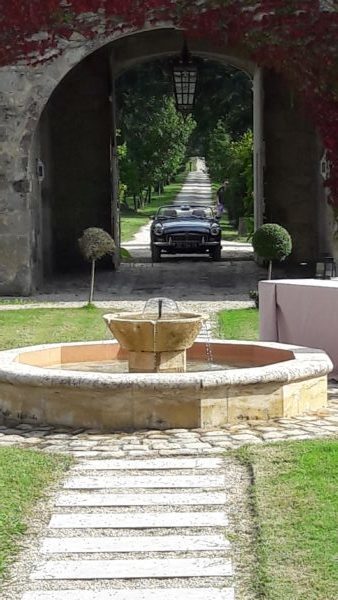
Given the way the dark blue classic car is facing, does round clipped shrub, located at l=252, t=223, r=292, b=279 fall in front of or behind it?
in front

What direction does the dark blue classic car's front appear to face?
toward the camera

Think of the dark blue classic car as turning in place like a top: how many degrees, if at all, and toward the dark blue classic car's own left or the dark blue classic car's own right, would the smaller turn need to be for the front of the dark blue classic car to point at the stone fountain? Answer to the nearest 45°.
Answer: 0° — it already faces it

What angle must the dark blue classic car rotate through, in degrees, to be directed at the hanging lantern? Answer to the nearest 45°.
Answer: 0° — it already faces it

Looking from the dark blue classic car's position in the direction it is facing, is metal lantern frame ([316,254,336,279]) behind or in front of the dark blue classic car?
in front

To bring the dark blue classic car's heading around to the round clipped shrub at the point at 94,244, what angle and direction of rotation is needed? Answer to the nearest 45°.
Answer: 0° — it already faces it

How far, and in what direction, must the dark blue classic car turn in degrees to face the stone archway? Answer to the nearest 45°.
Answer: approximately 45° to its left

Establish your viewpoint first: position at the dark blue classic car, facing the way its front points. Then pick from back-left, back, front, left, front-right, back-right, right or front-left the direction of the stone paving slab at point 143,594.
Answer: front
